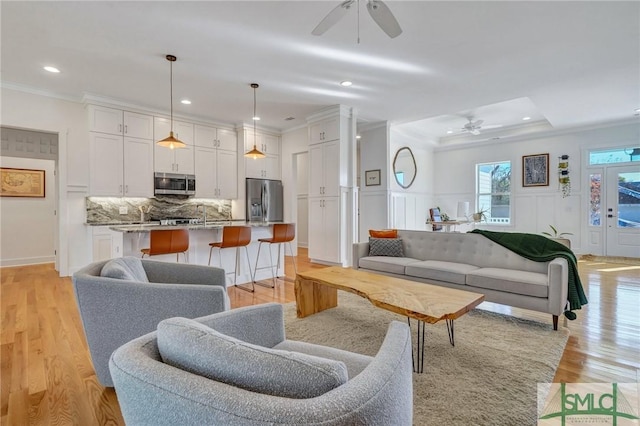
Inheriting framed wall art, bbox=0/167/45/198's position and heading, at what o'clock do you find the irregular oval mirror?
The irregular oval mirror is roughly at 10 o'clock from the framed wall art.

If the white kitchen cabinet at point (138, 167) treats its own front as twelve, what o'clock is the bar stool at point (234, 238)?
The bar stool is roughly at 11 o'clock from the white kitchen cabinet.

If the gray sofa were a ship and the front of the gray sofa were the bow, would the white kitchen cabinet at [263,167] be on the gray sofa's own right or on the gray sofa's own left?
on the gray sofa's own right

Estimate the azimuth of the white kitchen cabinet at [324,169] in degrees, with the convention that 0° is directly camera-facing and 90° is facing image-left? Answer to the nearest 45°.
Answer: approximately 45°

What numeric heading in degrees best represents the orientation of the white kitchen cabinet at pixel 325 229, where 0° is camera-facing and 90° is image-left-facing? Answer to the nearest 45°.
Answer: approximately 45°

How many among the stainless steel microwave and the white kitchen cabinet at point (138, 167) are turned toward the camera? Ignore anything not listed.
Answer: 2

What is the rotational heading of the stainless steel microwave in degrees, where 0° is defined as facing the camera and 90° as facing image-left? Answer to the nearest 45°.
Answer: approximately 0°

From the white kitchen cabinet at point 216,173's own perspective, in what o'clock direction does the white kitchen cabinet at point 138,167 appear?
the white kitchen cabinet at point 138,167 is roughly at 2 o'clock from the white kitchen cabinet at point 216,173.
